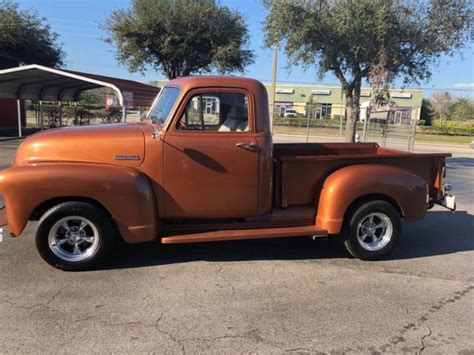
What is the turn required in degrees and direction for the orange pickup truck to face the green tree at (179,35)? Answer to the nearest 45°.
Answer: approximately 90° to its right

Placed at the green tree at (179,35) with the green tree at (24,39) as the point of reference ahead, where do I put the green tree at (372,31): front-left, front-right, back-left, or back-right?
back-left

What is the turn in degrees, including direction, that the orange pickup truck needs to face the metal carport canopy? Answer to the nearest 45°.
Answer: approximately 45° to its right

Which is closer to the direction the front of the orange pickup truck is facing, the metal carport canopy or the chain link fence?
the metal carport canopy

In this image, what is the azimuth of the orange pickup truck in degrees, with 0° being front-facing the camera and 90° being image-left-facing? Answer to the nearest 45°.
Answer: approximately 90°

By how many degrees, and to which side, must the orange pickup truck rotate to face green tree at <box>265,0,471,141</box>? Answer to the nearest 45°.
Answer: approximately 135° to its right

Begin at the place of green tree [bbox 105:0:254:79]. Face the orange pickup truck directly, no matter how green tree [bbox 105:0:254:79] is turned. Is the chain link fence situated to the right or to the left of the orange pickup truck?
left

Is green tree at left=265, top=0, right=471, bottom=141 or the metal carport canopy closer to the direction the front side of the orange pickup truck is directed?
the metal carport canopy

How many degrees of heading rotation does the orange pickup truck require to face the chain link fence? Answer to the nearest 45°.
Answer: approximately 135° to its right

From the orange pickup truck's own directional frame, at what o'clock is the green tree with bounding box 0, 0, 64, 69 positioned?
The green tree is roughly at 2 o'clock from the orange pickup truck.
